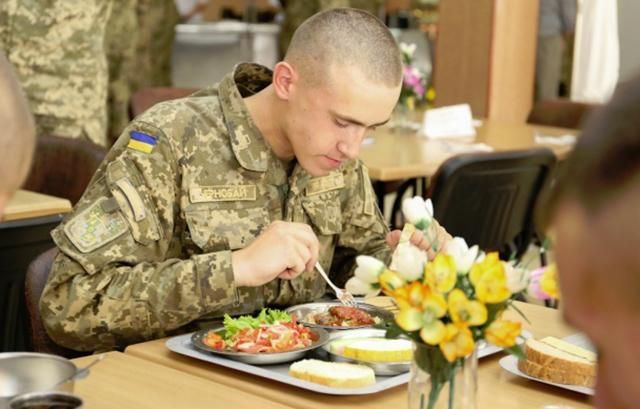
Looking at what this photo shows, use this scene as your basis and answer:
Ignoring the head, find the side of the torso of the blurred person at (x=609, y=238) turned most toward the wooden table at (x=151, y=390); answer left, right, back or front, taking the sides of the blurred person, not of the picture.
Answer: front

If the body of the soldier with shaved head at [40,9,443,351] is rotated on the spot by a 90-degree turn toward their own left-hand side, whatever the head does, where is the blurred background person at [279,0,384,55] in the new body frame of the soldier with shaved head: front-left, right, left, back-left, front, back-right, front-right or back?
front-left

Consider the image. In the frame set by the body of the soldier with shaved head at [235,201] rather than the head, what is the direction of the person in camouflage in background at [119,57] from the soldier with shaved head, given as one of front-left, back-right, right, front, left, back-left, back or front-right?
back-left

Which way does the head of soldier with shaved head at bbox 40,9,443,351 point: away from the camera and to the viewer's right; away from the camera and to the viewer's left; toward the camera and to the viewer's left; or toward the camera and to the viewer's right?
toward the camera and to the viewer's right

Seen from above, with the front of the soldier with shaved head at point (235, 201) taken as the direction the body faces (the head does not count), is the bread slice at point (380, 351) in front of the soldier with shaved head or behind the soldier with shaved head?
in front

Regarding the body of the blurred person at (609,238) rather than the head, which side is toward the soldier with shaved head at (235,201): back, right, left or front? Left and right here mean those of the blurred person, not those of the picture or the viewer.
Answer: front

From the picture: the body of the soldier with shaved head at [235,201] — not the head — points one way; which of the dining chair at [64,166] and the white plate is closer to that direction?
the white plate

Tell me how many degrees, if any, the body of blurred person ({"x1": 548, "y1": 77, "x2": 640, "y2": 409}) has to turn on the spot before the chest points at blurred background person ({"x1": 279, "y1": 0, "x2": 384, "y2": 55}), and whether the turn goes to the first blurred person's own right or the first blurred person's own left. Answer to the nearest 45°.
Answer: approximately 45° to the first blurred person's own right

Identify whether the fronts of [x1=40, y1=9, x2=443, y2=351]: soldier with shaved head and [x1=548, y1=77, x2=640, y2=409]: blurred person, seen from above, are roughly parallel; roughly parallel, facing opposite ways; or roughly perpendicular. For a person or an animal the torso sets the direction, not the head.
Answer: roughly parallel, facing opposite ways

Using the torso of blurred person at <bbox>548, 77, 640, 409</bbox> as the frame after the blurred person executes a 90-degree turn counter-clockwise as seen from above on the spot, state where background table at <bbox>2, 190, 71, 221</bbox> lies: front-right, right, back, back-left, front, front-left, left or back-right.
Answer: right

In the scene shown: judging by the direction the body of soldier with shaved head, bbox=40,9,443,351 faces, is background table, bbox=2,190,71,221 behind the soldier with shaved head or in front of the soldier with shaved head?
behind

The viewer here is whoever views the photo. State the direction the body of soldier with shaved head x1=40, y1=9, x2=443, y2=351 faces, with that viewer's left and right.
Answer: facing the viewer and to the right of the viewer

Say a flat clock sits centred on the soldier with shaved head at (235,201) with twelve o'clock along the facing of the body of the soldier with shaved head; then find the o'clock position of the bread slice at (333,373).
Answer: The bread slice is roughly at 1 o'clock from the soldier with shaved head.

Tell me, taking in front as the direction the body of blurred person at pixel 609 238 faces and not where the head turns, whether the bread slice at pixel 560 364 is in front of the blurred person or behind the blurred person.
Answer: in front

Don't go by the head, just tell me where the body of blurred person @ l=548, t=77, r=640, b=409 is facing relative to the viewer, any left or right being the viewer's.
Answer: facing away from the viewer and to the left of the viewer

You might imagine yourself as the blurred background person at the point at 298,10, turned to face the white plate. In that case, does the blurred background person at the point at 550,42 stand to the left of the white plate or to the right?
left
